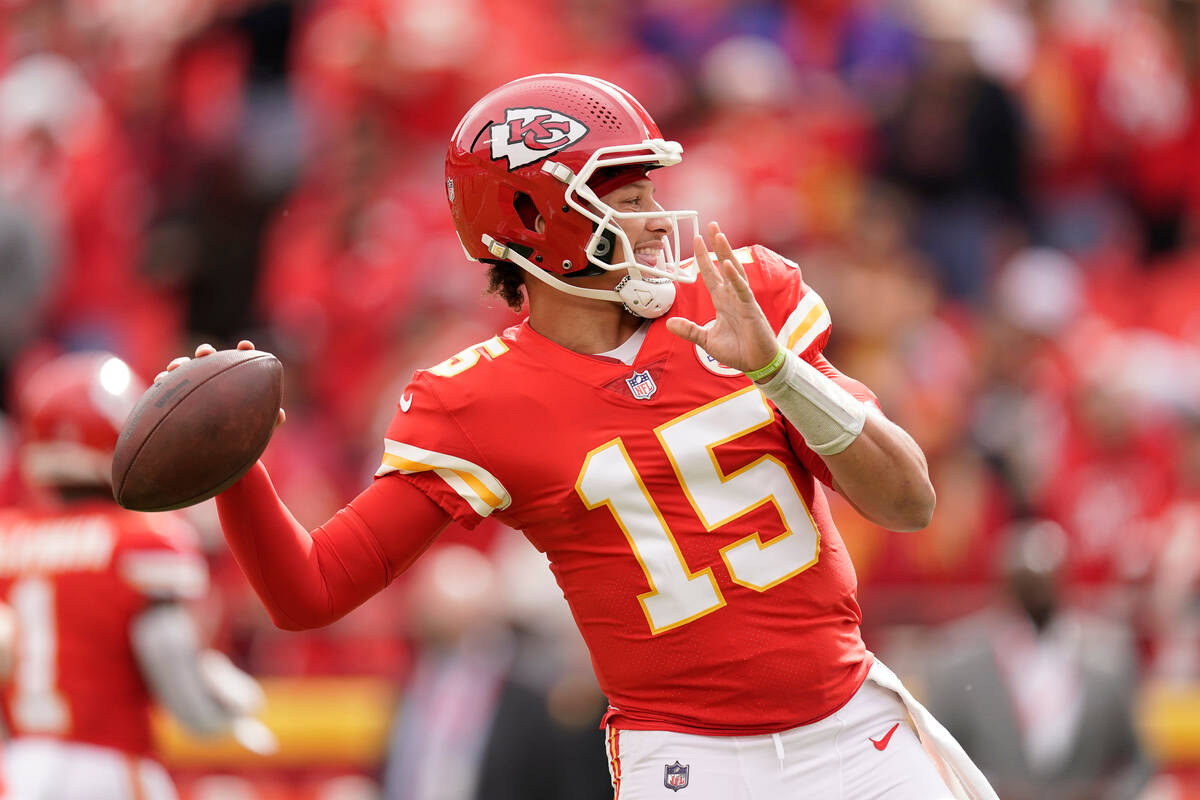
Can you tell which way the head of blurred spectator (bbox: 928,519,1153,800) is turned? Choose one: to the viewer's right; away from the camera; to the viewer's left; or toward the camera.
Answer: toward the camera

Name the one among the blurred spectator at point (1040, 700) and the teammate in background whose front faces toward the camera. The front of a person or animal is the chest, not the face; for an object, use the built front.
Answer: the blurred spectator

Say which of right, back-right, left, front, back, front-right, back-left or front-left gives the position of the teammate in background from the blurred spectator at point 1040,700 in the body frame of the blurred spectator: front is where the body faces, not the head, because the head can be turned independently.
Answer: front-right

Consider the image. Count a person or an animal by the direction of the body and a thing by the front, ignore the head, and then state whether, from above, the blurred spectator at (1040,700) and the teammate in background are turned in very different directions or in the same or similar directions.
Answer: very different directions

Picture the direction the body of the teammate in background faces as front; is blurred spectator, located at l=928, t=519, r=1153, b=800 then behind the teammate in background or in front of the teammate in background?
in front

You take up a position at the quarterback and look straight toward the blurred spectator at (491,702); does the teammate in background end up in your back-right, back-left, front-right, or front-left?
front-left

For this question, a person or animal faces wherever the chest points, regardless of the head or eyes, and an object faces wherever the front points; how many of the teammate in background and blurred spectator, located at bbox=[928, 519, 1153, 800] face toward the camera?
1

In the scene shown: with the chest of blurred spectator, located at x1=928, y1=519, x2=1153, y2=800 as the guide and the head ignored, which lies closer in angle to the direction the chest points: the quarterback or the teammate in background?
the quarterback

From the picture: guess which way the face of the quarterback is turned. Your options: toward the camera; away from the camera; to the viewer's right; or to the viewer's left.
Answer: to the viewer's right

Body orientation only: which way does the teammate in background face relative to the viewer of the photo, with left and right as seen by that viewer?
facing away from the viewer and to the right of the viewer

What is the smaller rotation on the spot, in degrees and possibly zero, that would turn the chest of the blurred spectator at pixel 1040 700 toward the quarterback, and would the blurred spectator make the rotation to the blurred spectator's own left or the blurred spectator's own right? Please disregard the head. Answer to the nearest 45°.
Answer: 0° — they already face them

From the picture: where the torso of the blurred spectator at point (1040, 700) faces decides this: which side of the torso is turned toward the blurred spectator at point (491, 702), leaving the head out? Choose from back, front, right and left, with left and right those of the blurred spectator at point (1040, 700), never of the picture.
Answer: right

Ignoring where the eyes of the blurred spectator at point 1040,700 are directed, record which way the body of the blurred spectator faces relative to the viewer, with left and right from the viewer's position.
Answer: facing the viewer

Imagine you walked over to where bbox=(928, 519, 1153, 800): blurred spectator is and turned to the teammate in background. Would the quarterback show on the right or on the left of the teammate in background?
left
